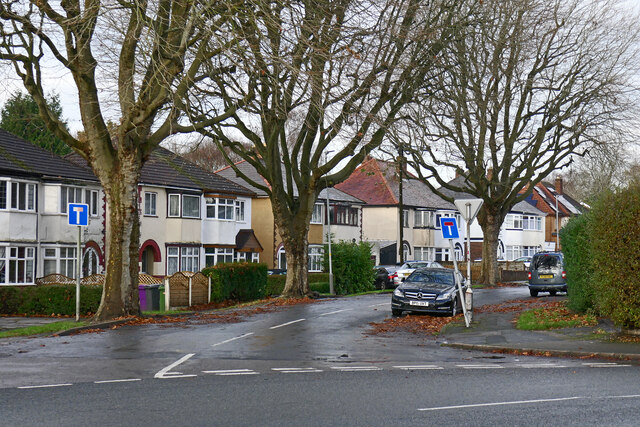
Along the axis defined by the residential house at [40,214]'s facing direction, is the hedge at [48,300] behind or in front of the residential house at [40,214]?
in front

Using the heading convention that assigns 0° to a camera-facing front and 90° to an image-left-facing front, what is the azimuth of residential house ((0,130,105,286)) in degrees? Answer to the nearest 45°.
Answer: approximately 315°

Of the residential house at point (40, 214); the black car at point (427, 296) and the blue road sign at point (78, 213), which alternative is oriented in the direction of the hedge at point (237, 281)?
the residential house

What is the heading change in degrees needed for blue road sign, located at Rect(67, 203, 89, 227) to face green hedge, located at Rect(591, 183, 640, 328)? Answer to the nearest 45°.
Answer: approximately 45° to its left

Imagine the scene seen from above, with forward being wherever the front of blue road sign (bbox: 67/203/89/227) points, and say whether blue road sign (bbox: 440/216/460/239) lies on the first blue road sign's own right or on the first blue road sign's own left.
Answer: on the first blue road sign's own left

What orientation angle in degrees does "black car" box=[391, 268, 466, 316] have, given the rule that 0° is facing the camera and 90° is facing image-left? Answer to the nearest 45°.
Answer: approximately 45°

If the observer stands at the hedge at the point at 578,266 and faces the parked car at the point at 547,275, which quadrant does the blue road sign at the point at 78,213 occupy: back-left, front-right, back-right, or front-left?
back-left

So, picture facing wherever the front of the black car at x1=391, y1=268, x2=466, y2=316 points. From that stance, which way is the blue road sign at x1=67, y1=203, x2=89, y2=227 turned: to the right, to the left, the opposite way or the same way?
the same way

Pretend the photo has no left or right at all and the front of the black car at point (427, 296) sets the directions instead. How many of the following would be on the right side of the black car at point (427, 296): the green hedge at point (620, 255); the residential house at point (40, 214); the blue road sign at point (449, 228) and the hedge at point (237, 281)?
2

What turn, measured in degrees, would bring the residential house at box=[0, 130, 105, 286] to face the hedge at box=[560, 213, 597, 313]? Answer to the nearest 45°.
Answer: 0° — it already faces it

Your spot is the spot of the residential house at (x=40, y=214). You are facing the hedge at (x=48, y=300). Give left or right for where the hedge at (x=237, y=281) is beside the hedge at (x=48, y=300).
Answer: left

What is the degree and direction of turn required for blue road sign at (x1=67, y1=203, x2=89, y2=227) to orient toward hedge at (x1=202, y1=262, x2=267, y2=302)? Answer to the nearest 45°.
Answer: approximately 135° to its left

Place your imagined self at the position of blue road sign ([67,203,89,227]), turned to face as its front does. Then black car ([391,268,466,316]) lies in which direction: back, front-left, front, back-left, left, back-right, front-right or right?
left

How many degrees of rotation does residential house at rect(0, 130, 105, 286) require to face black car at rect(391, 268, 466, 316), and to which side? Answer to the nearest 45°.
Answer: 0° — it already faces it

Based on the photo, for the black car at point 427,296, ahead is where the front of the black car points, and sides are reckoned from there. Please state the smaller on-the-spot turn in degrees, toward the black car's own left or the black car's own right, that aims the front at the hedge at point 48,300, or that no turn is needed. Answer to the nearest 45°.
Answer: approximately 45° to the black car's own right

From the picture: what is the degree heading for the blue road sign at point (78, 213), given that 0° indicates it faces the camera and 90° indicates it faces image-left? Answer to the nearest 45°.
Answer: approximately 0°

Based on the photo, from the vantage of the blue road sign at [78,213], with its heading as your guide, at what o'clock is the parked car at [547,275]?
The parked car is roughly at 8 o'clock from the blue road sign.

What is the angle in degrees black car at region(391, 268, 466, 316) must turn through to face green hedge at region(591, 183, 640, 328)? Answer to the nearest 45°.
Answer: approximately 90° to its left
